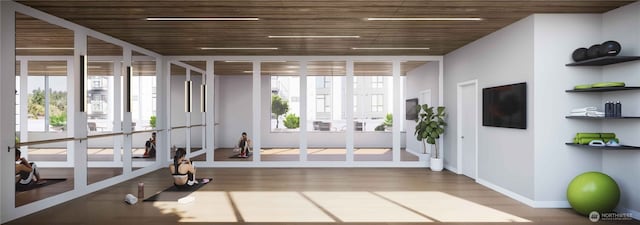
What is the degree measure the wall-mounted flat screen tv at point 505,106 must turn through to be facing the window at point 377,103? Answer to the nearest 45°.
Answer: approximately 90° to its right

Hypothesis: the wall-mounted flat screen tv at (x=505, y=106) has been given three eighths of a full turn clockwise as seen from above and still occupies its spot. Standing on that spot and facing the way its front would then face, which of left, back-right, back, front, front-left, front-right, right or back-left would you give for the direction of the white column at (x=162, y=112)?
left

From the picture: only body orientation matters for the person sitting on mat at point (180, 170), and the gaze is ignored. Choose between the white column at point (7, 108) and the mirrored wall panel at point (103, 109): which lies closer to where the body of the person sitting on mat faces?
the mirrored wall panel

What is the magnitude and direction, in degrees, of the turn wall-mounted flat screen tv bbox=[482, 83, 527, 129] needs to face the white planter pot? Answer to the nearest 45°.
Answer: approximately 90° to its right

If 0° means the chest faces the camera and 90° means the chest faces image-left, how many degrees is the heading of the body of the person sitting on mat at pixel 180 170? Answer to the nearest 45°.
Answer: approximately 225°

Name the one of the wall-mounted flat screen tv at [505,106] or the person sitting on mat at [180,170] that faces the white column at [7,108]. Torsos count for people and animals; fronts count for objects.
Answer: the wall-mounted flat screen tv

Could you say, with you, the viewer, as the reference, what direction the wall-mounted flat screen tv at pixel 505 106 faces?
facing the viewer and to the left of the viewer

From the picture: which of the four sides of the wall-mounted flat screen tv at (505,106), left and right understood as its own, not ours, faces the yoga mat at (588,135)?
left

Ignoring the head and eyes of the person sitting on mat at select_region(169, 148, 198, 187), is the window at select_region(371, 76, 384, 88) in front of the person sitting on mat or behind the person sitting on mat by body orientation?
in front

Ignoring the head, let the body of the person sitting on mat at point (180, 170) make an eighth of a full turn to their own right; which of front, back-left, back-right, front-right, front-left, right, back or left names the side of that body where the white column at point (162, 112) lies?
left

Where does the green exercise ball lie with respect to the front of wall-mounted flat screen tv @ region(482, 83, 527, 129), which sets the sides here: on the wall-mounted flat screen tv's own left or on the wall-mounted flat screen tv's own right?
on the wall-mounted flat screen tv's own left

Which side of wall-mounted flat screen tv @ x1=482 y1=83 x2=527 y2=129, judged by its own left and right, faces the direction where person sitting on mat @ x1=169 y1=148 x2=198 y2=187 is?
front

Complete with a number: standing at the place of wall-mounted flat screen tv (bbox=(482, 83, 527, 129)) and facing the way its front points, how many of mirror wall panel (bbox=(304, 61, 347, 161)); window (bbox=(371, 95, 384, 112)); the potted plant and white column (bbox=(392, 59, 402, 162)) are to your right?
4

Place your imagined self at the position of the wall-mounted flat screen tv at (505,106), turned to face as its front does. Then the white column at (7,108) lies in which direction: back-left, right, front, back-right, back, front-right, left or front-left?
front

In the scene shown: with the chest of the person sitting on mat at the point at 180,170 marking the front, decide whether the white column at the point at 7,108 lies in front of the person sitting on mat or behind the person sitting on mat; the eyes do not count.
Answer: behind

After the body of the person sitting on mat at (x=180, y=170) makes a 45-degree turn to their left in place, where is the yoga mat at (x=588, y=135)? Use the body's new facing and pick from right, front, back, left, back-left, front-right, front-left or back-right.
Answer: back-right

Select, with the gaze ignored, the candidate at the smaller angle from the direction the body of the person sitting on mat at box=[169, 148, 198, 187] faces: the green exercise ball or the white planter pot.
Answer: the white planter pot
